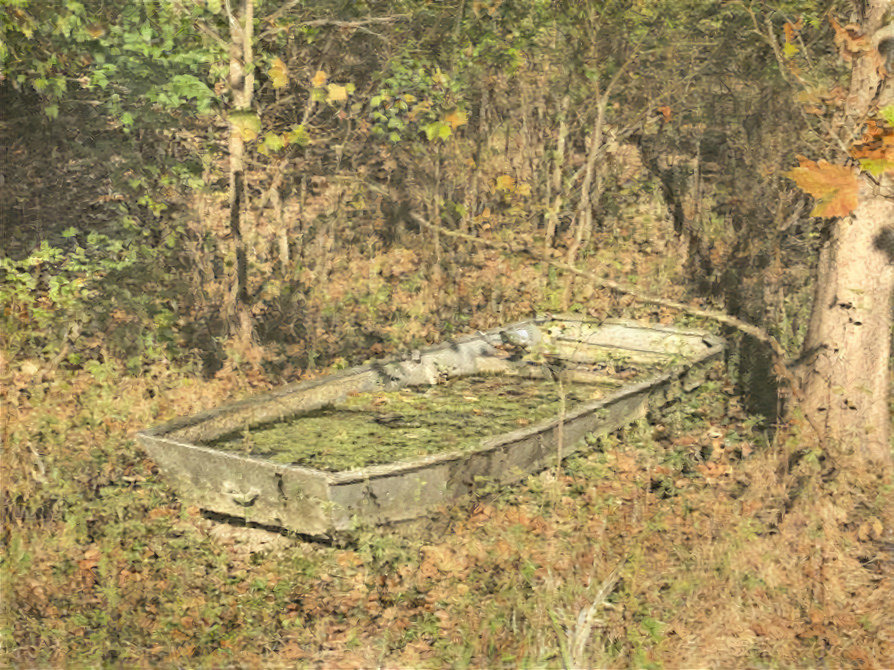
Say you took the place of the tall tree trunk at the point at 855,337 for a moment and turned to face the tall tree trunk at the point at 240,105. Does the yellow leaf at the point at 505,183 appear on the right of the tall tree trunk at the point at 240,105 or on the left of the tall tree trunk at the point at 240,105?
right

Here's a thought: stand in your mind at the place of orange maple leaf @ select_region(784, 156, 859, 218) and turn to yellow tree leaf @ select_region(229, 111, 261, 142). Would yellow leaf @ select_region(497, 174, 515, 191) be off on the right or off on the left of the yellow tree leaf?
right
